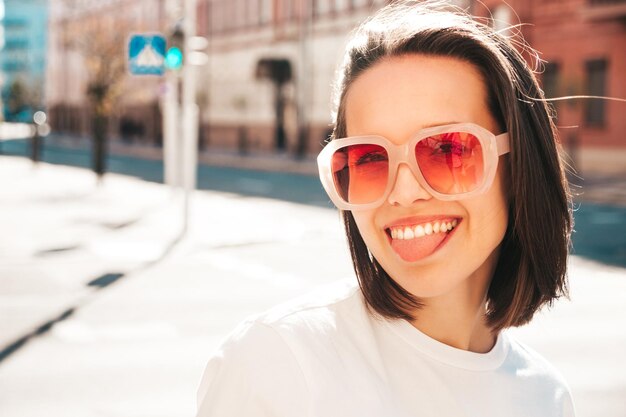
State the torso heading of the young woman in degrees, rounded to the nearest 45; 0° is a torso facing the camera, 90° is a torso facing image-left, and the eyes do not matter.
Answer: approximately 315°

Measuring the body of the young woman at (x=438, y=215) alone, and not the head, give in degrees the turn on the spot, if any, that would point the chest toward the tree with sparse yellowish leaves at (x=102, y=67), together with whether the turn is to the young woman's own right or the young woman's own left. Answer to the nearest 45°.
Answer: approximately 135° to the young woman's own left

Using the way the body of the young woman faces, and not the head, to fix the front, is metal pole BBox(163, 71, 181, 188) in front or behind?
behind

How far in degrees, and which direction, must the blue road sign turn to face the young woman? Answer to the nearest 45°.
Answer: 0° — it already faces them

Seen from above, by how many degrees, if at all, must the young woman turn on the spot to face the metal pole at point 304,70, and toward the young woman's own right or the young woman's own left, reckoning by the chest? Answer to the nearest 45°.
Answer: approximately 135° to the young woman's own left

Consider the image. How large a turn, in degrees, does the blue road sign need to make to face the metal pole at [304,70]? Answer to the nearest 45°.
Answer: approximately 180°

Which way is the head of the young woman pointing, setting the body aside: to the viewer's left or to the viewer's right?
to the viewer's left

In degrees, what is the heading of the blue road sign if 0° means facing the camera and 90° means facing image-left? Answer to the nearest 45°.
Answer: approximately 0°
